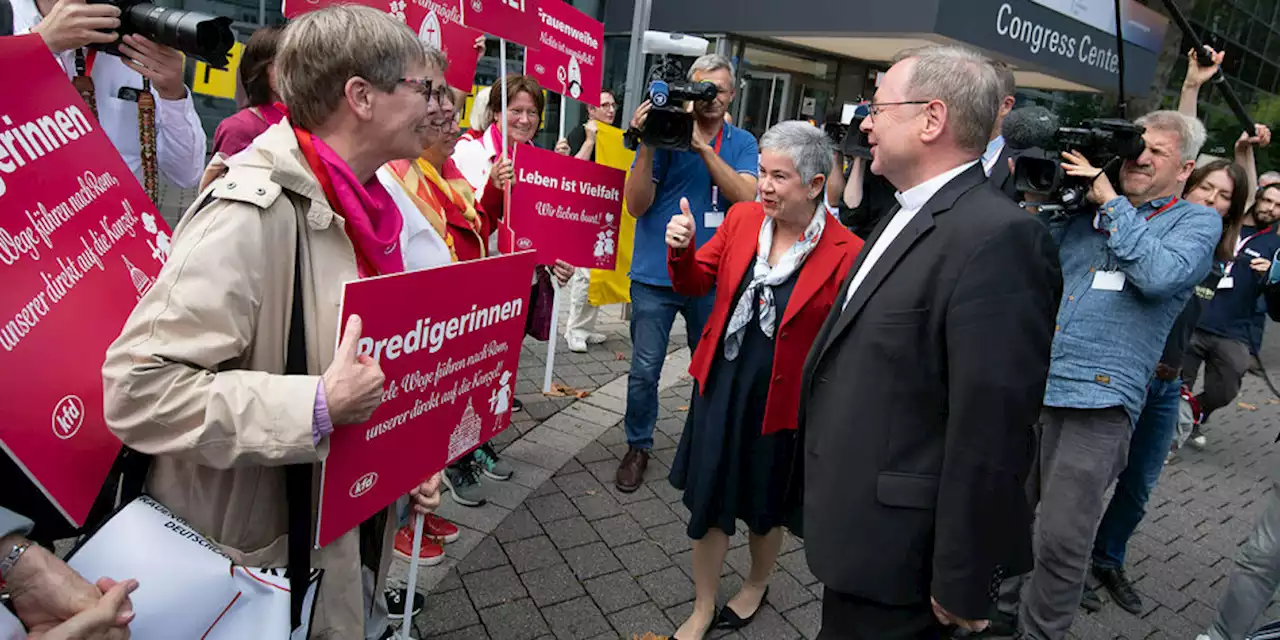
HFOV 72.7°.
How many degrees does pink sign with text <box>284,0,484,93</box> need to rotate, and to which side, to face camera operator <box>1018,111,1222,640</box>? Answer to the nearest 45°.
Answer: approximately 45° to its left

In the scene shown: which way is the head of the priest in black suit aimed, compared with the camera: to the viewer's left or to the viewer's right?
to the viewer's left

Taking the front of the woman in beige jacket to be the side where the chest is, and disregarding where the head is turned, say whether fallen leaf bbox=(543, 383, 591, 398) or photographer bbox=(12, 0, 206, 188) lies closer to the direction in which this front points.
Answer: the fallen leaf

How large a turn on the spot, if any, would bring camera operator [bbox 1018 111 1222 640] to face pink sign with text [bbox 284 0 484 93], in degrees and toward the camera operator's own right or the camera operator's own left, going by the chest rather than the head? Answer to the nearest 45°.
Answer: approximately 45° to the camera operator's own right

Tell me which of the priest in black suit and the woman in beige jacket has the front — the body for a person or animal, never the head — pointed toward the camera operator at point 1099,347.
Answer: the woman in beige jacket

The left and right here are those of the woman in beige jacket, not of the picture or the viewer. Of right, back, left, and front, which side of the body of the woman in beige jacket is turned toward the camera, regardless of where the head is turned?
right

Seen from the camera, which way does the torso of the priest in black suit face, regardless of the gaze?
to the viewer's left

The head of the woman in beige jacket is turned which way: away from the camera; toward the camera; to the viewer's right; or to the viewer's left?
to the viewer's right
